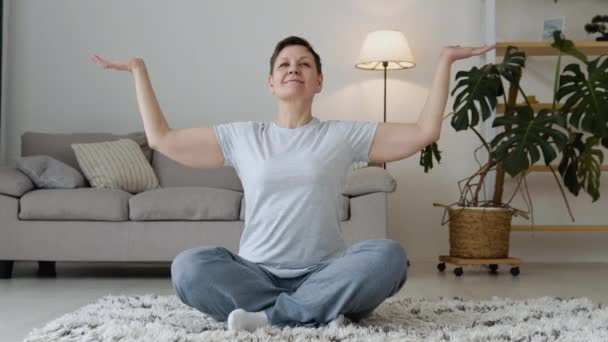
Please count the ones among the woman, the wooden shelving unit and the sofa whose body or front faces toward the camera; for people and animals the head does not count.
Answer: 3

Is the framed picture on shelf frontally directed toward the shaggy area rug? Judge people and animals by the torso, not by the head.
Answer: yes

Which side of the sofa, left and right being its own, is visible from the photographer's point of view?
front

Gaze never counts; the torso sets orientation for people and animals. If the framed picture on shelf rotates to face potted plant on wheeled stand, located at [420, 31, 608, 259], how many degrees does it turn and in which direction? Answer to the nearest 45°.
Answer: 0° — it already faces it

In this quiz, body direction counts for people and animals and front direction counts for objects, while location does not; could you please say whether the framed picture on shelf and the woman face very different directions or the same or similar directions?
same or similar directions

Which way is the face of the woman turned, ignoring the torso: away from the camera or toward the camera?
toward the camera

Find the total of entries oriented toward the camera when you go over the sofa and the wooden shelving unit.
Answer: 2

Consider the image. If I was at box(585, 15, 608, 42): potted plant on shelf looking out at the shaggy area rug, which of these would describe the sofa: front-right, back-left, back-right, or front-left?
front-right

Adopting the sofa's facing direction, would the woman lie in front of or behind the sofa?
in front

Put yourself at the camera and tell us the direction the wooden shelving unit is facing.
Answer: facing the viewer

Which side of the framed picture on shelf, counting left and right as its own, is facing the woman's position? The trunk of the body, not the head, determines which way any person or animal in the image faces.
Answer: front

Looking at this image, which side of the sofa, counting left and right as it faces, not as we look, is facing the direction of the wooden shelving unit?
left

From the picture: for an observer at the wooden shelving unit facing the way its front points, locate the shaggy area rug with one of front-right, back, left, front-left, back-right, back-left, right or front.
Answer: front

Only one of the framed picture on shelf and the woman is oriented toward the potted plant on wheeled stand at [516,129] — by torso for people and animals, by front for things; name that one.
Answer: the framed picture on shelf

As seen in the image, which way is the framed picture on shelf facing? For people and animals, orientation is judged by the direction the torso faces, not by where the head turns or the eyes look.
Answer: toward the camera

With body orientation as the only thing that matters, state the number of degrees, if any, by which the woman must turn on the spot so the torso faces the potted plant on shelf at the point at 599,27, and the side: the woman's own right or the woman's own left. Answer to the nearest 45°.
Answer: approximately 135° to the woman's own left
